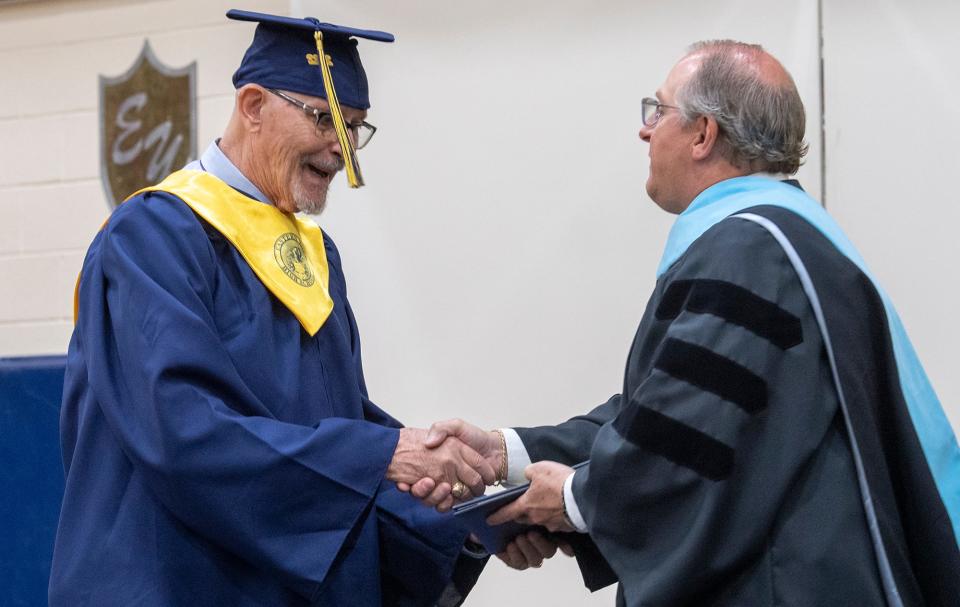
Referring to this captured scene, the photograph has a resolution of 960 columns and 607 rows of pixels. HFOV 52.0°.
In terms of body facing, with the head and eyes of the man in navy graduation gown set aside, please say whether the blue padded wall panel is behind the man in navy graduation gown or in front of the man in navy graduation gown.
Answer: behind

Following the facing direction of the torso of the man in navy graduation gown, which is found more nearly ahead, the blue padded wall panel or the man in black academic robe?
the man in black academic robe

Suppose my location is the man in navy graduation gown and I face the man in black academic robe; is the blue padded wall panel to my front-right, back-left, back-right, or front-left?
back-left

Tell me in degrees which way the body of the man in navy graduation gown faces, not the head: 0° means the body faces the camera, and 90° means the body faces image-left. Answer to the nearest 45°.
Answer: approximately 315°
